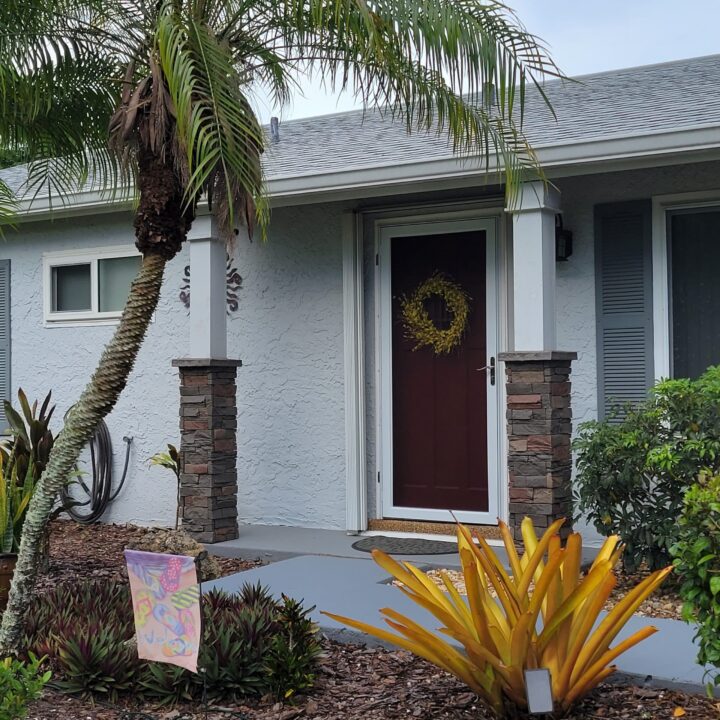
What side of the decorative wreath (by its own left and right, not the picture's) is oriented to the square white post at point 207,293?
right

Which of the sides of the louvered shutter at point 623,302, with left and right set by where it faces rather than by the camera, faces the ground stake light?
front

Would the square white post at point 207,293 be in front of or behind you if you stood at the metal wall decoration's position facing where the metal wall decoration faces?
in front

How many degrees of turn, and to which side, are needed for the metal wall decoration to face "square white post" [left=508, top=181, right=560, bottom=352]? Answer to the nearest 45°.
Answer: approximately 45° to its left

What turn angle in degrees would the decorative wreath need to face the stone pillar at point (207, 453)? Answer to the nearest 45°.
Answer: approximately 90° to its right

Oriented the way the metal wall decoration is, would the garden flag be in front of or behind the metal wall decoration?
in front

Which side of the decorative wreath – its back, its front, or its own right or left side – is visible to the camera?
front

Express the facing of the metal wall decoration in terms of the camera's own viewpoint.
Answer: facing the viewer

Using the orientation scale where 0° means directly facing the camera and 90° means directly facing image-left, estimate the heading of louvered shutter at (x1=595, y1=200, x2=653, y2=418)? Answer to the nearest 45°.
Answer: approximately 0°

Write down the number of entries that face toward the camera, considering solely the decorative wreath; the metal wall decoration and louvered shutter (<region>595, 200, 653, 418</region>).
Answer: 3

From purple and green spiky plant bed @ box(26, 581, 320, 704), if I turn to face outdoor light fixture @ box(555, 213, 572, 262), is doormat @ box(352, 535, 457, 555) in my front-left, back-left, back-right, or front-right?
front-left

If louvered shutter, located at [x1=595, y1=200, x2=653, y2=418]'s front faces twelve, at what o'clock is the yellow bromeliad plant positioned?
The yellow bromeliad plant is roughly at 12 o'clock from the louvered shutter.

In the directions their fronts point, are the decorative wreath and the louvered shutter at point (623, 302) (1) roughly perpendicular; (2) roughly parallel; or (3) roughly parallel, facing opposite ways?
roughly parallel

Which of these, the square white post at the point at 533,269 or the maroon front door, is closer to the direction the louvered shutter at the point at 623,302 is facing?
the square white post

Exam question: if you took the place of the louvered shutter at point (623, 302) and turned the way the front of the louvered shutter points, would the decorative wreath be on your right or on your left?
on your right
